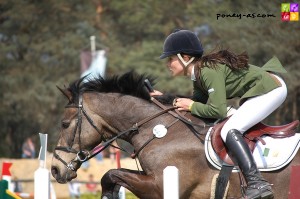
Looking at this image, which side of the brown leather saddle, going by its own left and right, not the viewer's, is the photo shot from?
left

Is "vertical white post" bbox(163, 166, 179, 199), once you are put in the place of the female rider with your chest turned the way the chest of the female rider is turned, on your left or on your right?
on your left

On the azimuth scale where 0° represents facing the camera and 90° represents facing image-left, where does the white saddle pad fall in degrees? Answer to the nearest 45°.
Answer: approximately 90°

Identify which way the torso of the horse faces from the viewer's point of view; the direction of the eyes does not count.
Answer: to the viewer's left

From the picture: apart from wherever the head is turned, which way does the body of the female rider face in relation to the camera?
to the viewer's left
